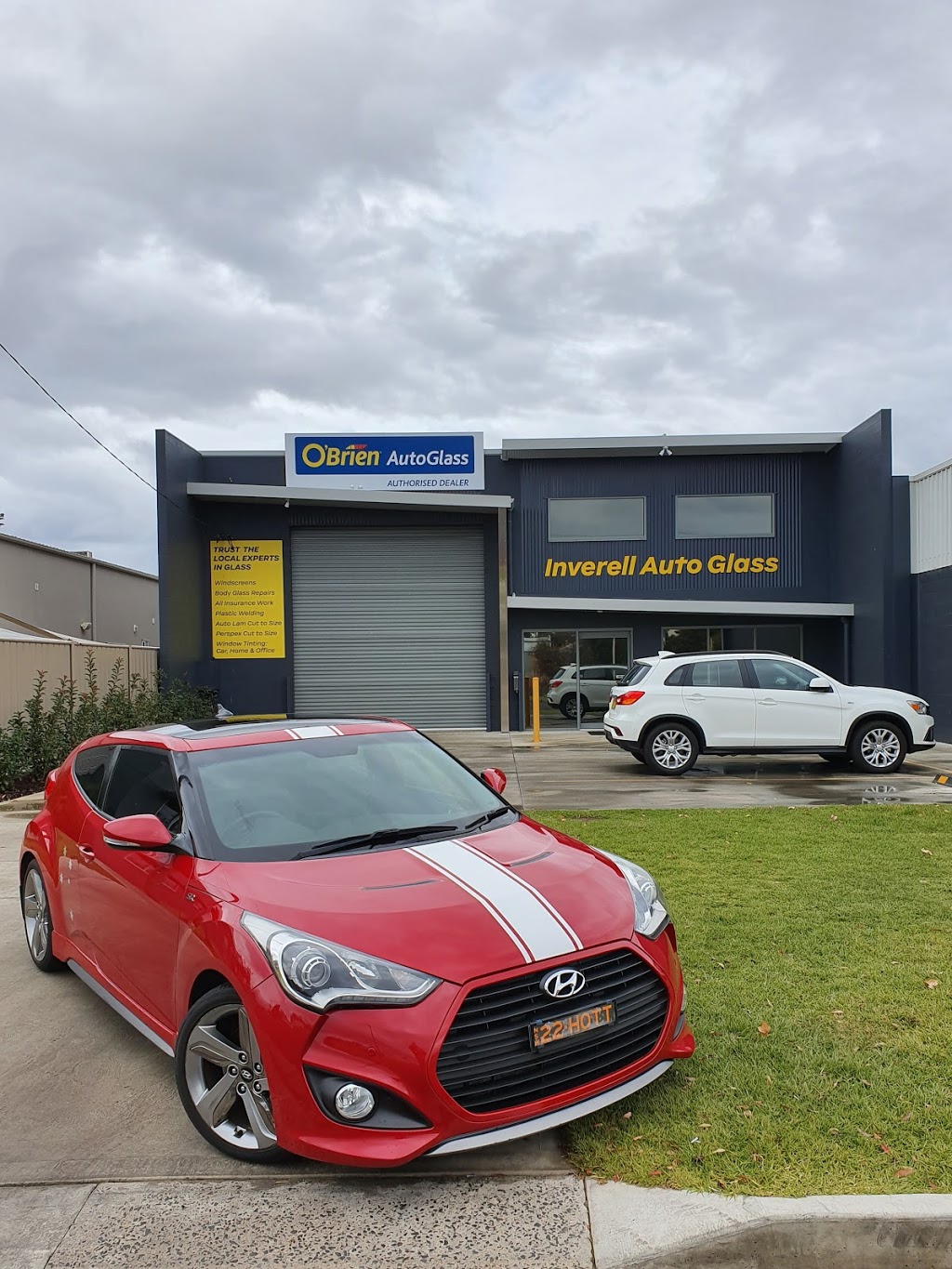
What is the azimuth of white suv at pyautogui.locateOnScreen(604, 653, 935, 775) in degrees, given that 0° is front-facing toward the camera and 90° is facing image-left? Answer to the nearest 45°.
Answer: approximately 270°

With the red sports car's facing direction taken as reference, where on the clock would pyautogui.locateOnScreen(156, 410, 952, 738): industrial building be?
The industrial building is roughly at 8 o'clock from the red sports car.

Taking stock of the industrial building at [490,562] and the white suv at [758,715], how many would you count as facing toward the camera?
1

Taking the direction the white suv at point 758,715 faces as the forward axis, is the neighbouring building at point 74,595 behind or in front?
behind

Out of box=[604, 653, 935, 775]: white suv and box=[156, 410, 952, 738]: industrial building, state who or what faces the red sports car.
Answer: the industrial building

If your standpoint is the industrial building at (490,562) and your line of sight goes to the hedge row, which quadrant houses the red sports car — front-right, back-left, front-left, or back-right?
front-left

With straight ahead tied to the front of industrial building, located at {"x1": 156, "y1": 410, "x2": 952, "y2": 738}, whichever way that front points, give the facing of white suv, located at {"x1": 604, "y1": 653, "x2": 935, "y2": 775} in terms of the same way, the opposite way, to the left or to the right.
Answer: to the left

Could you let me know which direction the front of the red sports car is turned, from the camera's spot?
facing the viewer and to the right of the viewer

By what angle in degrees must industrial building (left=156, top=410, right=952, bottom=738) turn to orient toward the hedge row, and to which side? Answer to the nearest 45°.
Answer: approximately 45° to its right

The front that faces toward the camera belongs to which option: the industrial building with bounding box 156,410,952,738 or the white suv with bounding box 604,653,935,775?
the industrial building

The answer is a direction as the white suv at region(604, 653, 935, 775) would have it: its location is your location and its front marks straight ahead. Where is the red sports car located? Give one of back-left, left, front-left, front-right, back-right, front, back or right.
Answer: right

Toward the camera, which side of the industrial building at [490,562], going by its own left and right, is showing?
front
